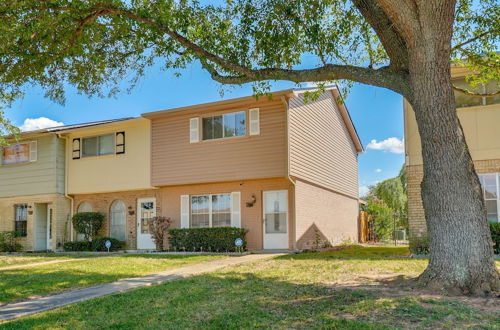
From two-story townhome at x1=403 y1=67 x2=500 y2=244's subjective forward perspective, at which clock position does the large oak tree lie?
The large oak tree is roughly at 1 o'clock from the two-story townhome.

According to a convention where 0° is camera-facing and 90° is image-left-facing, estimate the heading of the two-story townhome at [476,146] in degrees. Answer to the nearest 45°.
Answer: approximately 0°

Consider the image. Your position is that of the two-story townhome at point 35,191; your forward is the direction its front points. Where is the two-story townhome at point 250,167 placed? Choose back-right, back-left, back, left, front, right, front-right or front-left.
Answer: left

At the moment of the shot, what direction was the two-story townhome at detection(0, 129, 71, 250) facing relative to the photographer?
facing the viewer and to the left of the viewer

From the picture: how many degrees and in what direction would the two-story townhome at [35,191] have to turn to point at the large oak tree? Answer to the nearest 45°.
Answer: approximately 45° to its left

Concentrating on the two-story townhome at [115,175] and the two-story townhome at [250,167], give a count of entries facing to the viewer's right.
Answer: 0
